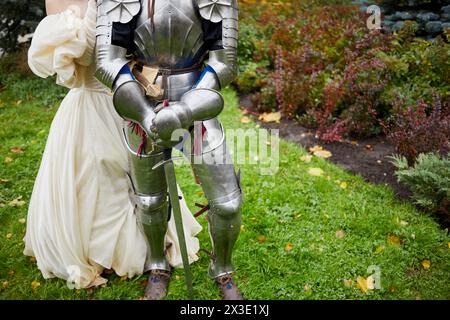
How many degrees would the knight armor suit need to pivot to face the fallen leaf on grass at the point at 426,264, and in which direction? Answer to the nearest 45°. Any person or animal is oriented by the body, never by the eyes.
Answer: approximately 90° to its left

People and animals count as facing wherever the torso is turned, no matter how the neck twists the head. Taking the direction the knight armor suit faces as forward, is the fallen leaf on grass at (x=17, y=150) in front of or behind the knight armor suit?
behind

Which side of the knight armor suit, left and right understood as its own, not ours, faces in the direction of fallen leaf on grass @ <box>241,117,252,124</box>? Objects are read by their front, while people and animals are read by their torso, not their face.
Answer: back

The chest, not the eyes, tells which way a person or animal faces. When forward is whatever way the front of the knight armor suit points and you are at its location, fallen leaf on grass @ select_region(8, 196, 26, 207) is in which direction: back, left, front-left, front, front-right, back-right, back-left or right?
back-right

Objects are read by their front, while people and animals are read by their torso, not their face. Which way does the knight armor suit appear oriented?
toward the camera

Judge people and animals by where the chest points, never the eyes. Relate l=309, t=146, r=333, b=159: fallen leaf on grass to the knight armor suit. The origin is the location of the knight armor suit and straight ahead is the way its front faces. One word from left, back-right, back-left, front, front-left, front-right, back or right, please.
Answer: back-left
